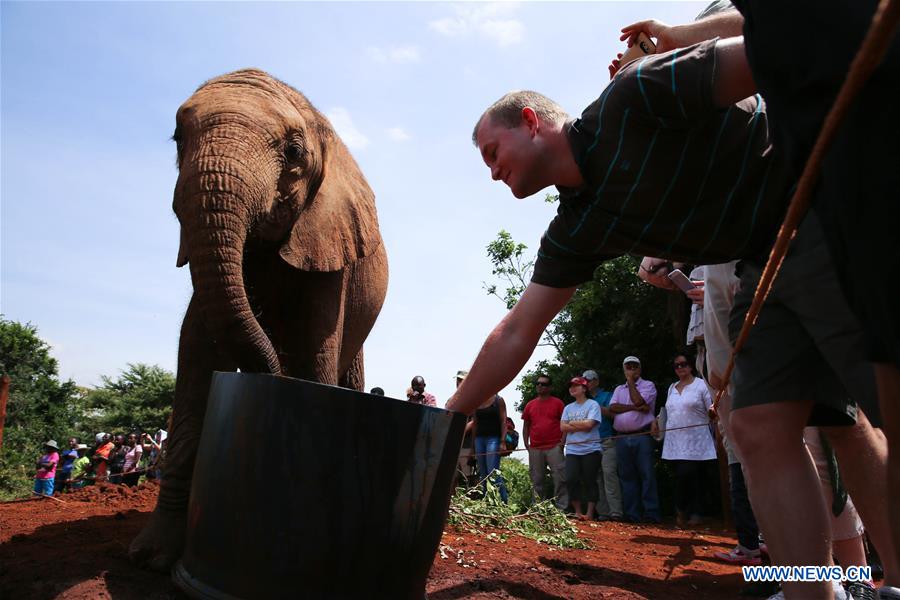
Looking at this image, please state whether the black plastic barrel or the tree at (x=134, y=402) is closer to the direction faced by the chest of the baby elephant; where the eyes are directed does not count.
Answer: the black plastic barrel

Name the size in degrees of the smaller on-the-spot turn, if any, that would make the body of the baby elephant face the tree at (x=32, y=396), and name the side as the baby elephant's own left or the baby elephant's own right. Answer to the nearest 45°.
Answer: approximately 135° to the baby elephant's own right

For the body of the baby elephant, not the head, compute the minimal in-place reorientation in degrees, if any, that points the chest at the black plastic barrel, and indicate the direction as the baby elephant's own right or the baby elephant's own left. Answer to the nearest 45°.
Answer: approximately 45° to the baby elephant's own left

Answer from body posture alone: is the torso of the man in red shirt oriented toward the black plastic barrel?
yes

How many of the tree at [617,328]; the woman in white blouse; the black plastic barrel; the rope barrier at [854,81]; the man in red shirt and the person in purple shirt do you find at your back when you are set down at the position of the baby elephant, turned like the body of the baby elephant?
4

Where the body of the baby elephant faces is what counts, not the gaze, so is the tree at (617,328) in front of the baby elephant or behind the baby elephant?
behind

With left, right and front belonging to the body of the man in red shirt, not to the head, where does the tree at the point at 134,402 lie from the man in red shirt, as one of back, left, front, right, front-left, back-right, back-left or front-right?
back-right

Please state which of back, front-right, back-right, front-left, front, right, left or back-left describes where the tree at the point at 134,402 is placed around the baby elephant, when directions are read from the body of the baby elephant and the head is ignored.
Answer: back-right

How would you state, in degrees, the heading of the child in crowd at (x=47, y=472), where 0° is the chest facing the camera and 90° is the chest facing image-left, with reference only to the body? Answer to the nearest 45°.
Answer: approximately 315°

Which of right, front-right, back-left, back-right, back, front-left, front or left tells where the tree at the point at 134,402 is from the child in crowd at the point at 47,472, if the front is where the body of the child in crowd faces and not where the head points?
back-left
